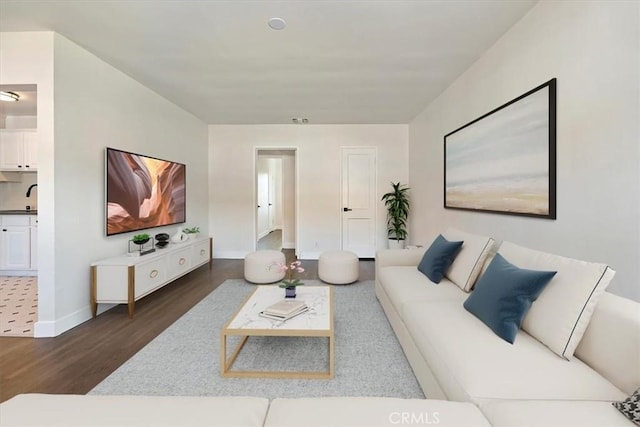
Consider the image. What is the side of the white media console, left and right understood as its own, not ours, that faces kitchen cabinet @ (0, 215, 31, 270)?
back

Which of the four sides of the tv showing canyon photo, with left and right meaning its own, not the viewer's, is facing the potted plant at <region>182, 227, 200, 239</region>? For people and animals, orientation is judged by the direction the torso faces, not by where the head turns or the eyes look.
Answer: left

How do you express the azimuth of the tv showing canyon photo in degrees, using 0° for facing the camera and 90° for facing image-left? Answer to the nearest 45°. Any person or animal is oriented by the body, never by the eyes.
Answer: approximately 315°

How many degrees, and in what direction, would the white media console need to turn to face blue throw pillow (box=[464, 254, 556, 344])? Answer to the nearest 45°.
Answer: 0° — it already faces it

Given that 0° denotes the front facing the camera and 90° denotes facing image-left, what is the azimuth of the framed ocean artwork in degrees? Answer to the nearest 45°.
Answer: approximately 45°

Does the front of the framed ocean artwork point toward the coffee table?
yes

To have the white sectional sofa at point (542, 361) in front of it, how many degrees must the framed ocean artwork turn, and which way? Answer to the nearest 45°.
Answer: approximately 45° to its left

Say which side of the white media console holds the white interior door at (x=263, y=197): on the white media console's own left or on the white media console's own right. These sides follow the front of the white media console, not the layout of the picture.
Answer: on the white media console's own left

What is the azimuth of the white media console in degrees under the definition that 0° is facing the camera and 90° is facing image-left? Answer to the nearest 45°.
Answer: approximately 315°

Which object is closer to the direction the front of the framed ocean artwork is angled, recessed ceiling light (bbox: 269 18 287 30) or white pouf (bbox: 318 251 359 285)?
the recessed ceiling light
